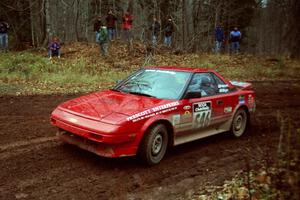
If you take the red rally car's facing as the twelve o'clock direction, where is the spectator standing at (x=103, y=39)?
The spectator standing is roughly at 4 o'clock from the red rally car.

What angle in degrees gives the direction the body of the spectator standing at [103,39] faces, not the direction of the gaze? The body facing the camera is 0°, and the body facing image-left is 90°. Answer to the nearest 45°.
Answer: approximately 0°

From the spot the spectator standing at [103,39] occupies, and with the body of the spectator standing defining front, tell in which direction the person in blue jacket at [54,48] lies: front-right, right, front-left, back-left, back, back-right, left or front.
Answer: right

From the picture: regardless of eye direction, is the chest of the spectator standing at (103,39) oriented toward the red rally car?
yes

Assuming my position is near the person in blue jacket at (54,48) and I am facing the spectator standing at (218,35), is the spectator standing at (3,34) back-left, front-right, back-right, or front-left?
back-left

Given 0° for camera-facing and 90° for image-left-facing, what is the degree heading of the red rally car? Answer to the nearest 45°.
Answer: approximately 45°

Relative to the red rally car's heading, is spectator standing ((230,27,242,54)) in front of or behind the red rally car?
behind

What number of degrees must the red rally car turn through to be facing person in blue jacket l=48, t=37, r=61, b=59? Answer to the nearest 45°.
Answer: approximately 135° to its right

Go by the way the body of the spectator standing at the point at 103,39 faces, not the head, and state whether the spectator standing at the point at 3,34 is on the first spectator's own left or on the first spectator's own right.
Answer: on the first spectator's own right

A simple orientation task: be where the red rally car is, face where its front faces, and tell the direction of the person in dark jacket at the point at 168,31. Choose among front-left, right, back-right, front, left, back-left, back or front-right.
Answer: back-right

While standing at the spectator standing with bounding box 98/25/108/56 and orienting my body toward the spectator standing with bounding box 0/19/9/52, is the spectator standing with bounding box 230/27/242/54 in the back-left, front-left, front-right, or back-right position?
back-right
